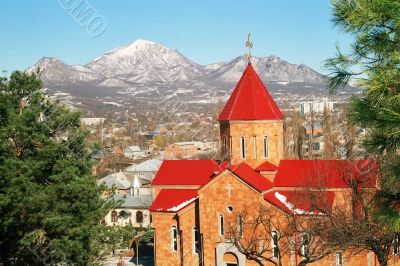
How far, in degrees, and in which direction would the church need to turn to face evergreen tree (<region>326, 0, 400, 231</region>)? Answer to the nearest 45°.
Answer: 0° — it already faces it

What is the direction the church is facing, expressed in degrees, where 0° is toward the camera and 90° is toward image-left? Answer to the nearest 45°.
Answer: approximately 0°

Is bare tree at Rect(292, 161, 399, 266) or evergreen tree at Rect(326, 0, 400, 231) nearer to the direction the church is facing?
the evergreen tree

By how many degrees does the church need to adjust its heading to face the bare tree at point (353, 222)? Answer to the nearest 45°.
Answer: approximately 45° to its left

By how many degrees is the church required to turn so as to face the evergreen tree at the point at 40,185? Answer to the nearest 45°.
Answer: approximately 45° to its right

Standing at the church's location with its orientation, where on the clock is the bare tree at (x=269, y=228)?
The bare tree is roughly at 11 o'clock from the church.
